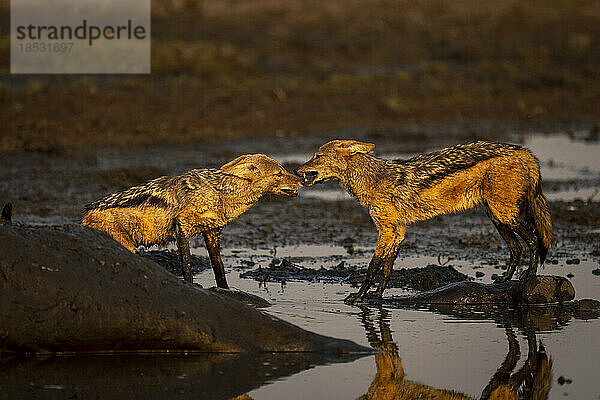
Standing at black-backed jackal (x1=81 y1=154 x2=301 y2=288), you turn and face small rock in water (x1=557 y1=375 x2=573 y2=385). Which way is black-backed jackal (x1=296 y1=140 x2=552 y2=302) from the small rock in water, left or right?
left

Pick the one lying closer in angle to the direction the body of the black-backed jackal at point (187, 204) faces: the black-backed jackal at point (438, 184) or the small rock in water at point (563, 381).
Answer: the black-backed jackal

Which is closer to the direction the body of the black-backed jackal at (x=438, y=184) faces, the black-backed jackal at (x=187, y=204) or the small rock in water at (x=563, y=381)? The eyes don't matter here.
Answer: the black-backed jackal

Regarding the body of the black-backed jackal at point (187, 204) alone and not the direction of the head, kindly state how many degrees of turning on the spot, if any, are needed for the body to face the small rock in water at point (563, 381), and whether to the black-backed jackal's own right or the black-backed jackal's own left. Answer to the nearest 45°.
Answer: approximately 45° to the black-backed jackal's own right

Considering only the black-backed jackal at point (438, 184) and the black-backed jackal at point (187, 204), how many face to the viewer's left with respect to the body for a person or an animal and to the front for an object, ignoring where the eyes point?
1

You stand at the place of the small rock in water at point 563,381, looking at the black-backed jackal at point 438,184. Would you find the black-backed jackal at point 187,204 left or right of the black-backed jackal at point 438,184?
left

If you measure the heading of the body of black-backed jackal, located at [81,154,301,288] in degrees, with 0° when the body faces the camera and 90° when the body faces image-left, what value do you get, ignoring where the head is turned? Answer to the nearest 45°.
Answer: approximately 270°

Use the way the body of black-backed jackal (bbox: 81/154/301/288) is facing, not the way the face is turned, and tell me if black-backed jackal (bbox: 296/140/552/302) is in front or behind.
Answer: in front

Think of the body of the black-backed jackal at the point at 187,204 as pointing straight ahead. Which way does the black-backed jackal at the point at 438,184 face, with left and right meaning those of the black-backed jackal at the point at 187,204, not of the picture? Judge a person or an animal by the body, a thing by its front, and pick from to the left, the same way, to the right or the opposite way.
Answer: the opposite way

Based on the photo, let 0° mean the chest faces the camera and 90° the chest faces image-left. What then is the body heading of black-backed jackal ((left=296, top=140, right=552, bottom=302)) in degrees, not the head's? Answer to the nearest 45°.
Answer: approximately 90°
